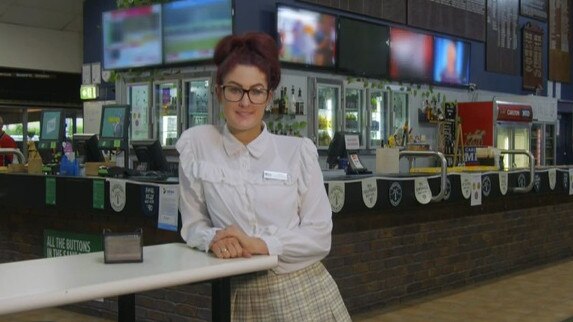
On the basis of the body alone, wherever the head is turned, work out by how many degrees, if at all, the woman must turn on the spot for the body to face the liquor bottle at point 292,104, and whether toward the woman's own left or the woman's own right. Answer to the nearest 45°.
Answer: approximately 180°

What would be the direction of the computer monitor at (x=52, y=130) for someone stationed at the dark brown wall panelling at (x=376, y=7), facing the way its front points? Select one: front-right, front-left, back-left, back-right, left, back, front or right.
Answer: right

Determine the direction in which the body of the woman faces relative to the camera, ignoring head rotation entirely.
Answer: toward the camera

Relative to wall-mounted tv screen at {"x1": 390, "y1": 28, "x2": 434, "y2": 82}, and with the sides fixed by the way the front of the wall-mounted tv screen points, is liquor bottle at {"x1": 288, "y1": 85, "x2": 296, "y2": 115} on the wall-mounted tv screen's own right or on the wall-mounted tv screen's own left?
on the wall-mounted tv screen's own right

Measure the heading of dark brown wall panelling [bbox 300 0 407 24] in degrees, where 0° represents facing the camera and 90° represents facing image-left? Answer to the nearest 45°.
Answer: approximately 315°

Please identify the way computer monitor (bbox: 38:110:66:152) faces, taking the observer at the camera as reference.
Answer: facing the viewer and to the left of the viewer

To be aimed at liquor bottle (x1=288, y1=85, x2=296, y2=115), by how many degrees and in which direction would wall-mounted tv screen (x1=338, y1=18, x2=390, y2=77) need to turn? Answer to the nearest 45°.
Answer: approximately 90° to its right

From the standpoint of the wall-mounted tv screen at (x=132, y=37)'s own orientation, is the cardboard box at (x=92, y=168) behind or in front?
in front
